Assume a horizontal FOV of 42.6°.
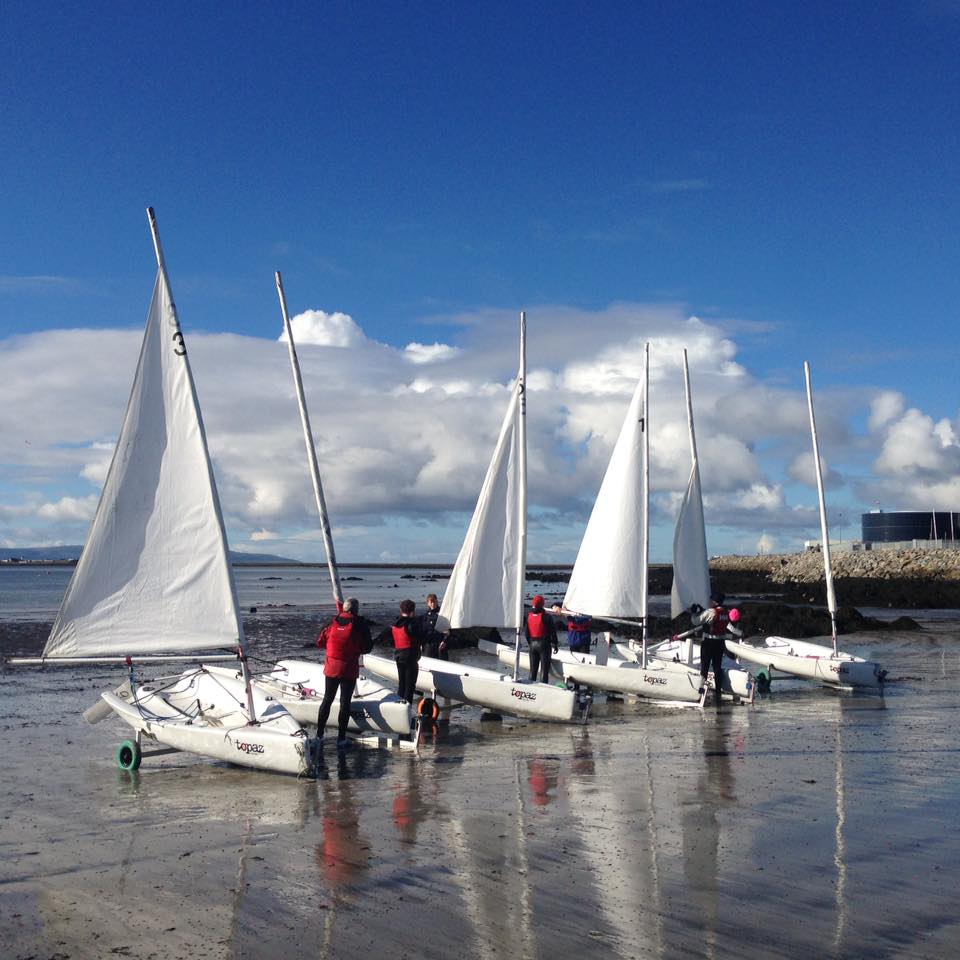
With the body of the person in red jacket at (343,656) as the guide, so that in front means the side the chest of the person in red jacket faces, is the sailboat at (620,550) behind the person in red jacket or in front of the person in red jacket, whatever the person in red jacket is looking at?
in front

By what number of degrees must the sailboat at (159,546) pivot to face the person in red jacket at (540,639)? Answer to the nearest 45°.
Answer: approximately 90° to its left

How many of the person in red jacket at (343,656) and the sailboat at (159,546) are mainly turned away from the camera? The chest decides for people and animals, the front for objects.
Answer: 1

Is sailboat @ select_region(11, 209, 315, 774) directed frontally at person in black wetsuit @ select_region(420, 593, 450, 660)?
no

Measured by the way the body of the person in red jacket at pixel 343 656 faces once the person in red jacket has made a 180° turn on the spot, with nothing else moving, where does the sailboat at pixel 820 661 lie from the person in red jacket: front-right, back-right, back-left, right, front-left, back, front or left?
back-left

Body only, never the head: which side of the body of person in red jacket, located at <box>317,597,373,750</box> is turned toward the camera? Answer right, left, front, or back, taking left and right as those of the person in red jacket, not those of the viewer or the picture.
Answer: back

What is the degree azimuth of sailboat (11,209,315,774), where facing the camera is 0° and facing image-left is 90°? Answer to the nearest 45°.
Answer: approximately 315°

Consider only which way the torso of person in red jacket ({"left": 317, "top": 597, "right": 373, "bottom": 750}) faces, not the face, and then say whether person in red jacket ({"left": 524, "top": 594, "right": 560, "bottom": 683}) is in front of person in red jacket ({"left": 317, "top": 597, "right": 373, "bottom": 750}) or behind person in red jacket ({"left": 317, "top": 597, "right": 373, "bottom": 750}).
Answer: in front

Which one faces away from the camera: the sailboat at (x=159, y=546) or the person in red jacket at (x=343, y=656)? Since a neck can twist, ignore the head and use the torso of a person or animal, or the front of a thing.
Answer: the person in red jacket

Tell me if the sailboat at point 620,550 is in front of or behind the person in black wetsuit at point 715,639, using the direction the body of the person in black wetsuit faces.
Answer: in front

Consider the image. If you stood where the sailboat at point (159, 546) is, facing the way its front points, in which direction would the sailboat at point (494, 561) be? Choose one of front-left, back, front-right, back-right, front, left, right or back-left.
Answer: left
